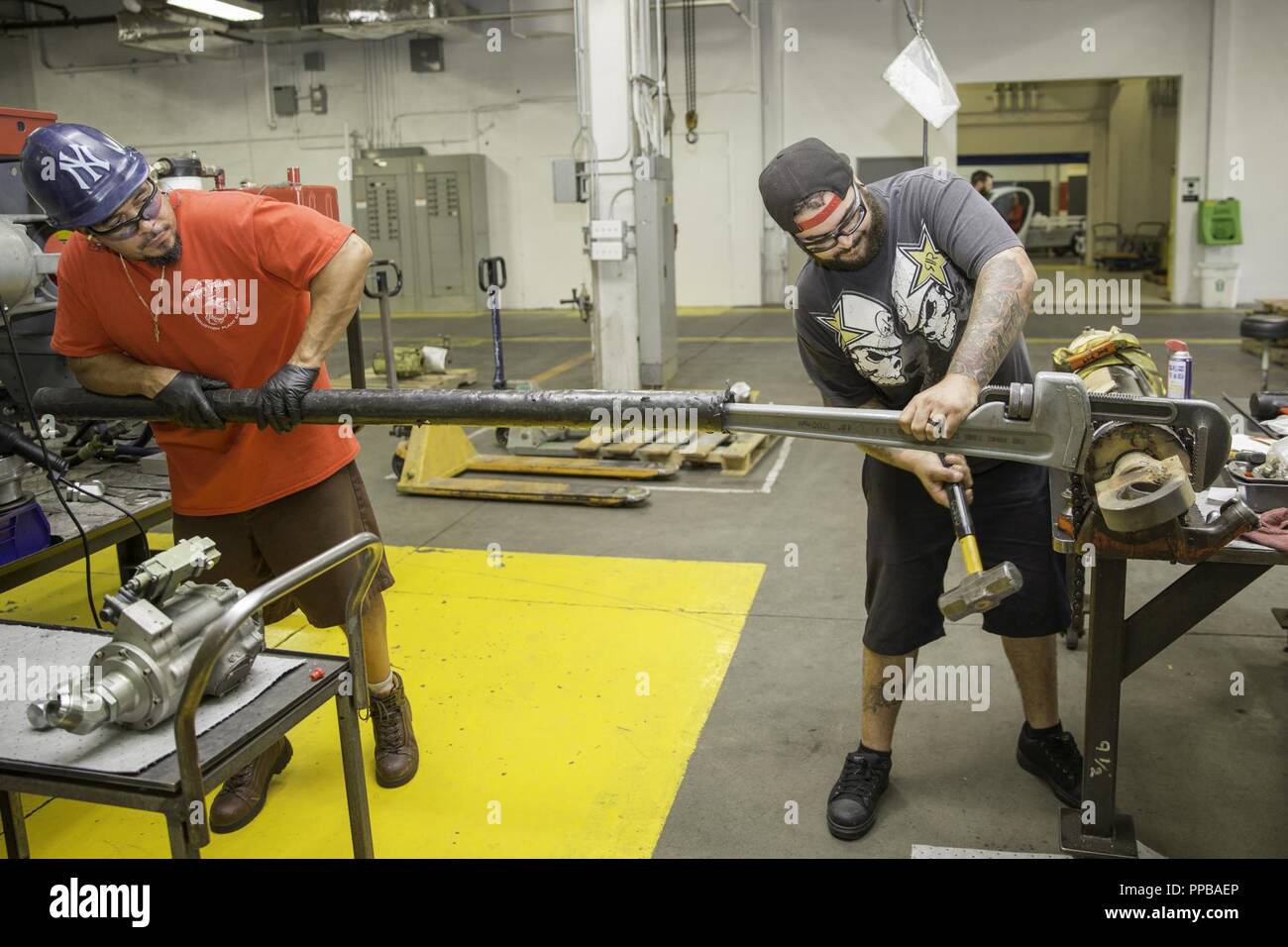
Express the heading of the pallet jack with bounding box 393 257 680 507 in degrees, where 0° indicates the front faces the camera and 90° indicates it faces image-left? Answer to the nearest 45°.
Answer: approximately 270°

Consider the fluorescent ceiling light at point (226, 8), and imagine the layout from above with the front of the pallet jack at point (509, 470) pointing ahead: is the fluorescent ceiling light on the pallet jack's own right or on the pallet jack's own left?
on the pallet jack's own left

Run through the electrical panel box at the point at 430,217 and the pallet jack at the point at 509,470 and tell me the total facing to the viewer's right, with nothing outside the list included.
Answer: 1

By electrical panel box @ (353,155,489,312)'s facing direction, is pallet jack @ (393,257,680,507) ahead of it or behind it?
ahead

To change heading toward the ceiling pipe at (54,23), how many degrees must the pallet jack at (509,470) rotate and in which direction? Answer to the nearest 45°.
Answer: approximately 135° to its left

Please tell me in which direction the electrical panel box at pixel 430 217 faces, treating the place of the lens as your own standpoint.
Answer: facing the viewer

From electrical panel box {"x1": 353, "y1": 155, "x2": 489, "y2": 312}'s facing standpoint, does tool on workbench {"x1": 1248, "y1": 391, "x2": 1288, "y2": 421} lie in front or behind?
in front

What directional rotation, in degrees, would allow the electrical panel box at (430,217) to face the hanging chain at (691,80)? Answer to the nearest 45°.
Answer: approximately 90° to its left

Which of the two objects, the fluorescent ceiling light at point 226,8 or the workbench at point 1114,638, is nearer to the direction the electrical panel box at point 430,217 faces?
the workbench

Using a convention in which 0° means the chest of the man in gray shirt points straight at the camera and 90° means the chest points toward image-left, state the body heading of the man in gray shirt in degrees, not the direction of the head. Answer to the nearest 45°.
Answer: approximately 0°

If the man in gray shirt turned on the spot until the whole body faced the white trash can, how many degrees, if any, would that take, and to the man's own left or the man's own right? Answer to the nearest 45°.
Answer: approximately 180°
